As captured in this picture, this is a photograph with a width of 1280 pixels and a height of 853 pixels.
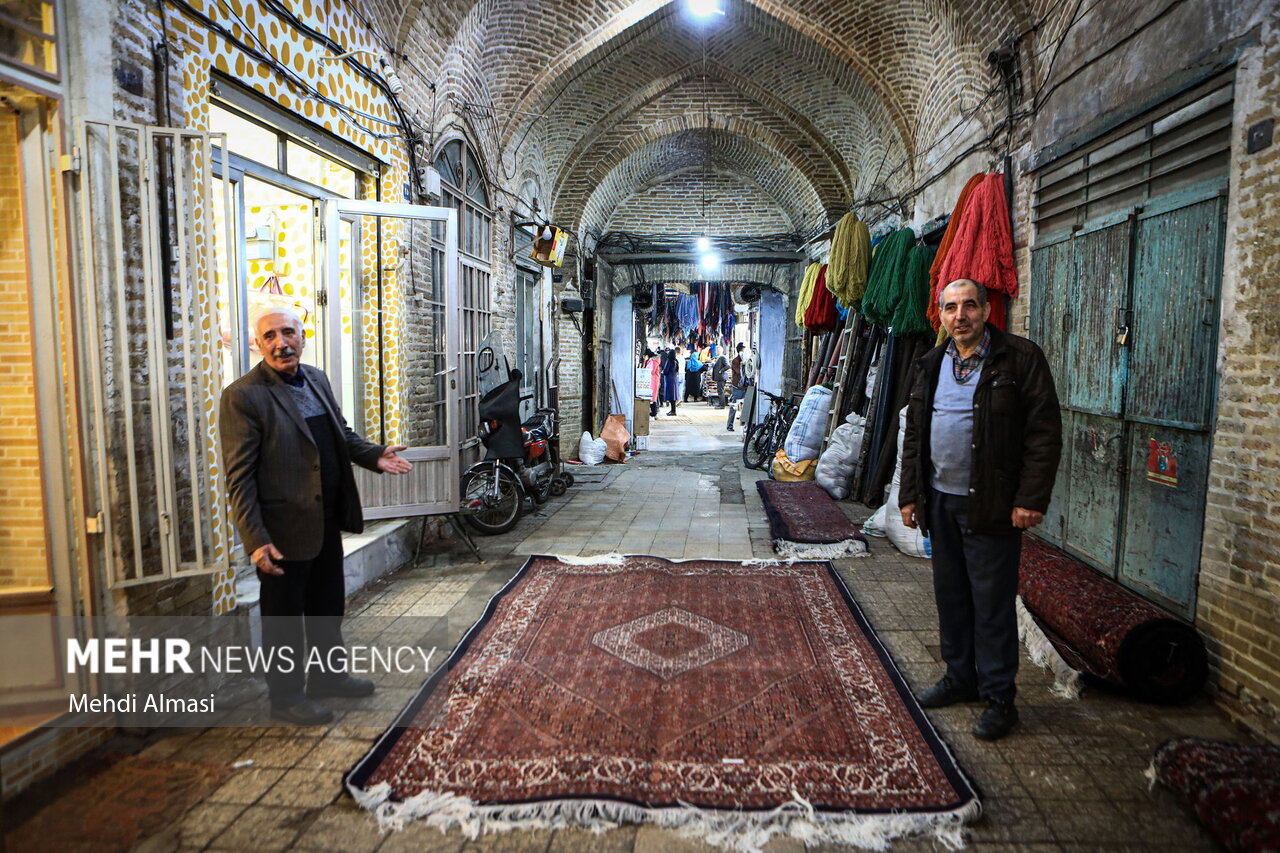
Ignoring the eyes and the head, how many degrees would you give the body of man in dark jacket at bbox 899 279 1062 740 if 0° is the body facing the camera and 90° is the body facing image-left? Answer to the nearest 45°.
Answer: approximately 45°

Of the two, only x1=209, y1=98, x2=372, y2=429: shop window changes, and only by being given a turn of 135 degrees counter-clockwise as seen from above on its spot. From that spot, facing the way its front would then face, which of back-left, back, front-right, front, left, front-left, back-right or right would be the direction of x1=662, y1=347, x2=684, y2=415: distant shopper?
front-right

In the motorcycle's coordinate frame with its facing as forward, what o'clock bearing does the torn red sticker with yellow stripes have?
The torn red sticker with yellow stripes is roughly at 9 o'clock from the motorcycle.

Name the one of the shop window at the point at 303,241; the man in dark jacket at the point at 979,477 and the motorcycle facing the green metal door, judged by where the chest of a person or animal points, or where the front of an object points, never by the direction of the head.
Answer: the shop window

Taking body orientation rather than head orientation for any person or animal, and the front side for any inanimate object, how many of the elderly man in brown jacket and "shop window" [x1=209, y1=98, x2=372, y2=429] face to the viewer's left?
0

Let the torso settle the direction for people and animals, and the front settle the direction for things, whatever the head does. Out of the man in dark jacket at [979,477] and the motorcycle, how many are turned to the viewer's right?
0

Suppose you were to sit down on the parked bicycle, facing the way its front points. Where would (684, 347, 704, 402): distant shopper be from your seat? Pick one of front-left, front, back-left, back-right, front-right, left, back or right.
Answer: back-right

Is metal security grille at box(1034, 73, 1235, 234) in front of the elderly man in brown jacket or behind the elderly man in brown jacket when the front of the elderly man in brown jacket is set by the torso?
in front

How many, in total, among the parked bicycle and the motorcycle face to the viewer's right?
0

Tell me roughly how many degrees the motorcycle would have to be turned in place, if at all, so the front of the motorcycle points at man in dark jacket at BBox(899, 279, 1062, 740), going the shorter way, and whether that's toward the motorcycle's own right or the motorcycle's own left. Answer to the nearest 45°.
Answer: approximately 90° to the motorcycle's own left
